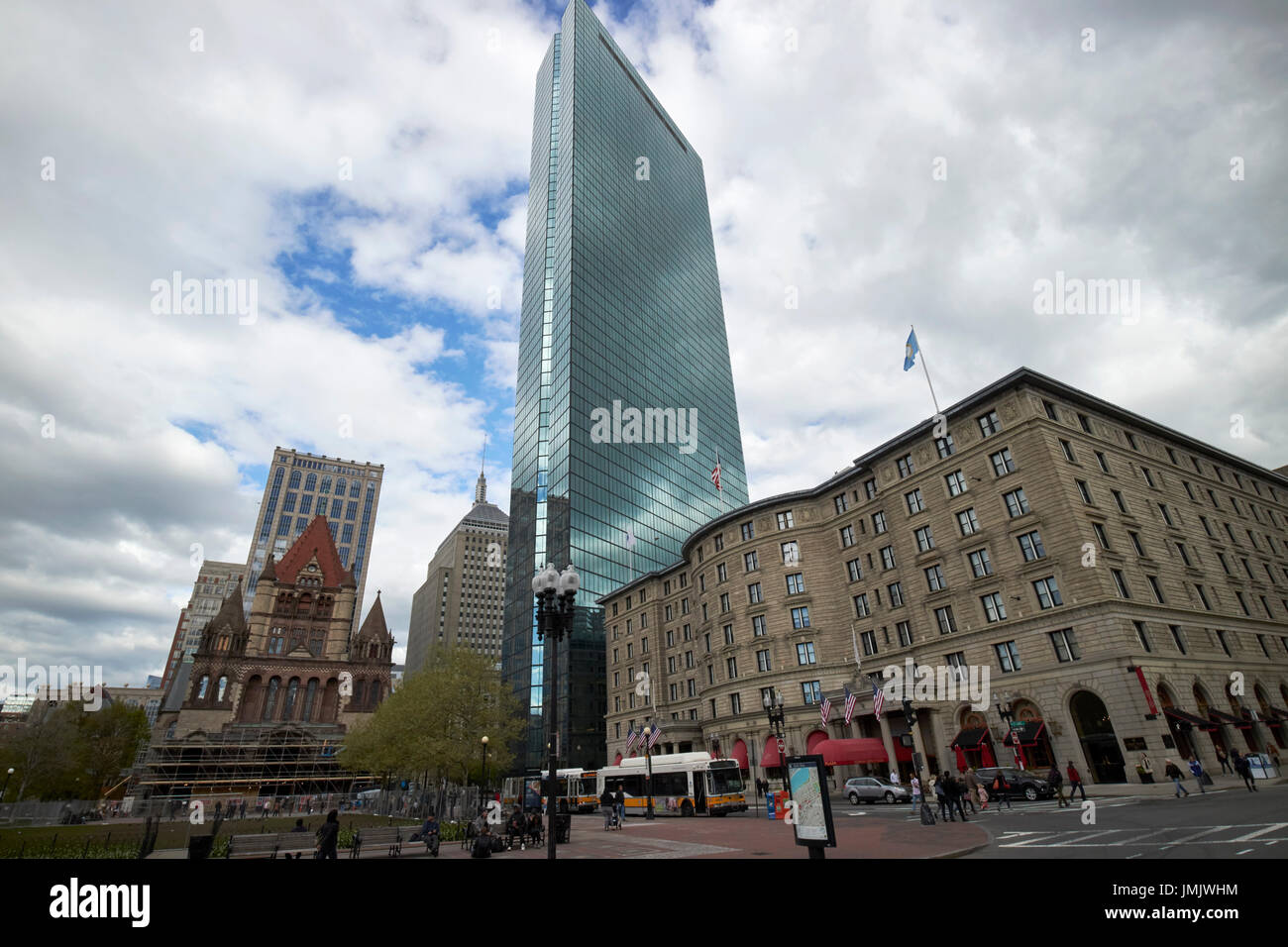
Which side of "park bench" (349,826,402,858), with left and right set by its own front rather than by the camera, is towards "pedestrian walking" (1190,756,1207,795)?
left

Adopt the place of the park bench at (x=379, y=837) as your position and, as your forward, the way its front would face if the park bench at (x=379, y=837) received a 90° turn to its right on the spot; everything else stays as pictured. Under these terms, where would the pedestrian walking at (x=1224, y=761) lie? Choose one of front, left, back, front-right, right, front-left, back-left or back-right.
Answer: back

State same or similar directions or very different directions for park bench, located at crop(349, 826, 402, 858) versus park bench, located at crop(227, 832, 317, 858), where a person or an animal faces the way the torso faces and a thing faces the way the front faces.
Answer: same or similar directions

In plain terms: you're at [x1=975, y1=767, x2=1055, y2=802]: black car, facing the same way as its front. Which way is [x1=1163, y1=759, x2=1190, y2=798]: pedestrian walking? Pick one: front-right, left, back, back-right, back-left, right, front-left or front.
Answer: front-left

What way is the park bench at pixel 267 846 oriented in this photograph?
toward the camera

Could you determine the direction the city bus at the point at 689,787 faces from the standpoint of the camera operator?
facing the viewer and to the right of the viewer

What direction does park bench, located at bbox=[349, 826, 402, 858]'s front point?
toward the camera

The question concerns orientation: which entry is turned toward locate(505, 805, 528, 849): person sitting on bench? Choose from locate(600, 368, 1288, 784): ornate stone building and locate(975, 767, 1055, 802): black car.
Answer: the ornate stone building

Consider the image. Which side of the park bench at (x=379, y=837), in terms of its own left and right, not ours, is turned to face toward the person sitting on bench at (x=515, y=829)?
left

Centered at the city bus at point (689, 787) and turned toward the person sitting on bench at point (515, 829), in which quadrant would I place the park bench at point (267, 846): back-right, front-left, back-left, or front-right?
front-right

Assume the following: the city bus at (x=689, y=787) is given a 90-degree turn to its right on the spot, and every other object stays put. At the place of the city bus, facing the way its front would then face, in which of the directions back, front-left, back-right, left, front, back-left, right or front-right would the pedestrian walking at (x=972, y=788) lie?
left

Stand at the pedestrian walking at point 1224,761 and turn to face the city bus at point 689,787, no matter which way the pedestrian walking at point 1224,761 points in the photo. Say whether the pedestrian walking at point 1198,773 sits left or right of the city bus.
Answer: left

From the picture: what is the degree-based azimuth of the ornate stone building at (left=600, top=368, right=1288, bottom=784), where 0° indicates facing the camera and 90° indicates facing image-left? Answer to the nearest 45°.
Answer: approximately 45°

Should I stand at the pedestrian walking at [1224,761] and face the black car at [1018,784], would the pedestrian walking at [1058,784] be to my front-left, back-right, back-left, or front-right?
front-left

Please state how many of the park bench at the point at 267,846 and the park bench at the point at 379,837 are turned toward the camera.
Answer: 2

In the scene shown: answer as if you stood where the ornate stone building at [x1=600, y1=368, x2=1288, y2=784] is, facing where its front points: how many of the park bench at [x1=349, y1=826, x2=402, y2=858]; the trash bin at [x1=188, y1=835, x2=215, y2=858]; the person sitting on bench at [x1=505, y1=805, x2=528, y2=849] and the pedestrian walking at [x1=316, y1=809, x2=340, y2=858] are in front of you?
4

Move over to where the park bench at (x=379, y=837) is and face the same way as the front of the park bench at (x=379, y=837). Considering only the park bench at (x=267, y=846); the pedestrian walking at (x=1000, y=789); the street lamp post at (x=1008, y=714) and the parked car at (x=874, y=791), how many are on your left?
3
